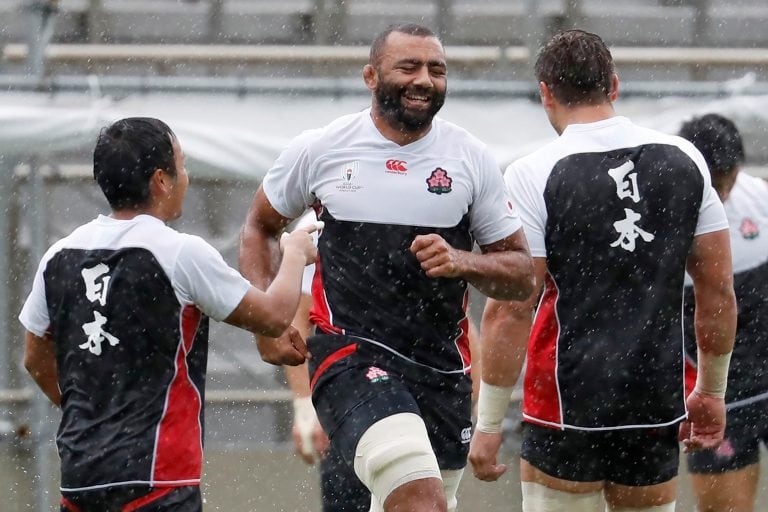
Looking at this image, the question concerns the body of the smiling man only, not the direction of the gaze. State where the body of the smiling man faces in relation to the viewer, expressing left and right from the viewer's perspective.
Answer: facing the viewer

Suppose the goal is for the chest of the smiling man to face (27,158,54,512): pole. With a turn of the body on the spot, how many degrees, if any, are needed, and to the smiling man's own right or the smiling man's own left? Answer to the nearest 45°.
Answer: approximately 135° to the smiling man's own right

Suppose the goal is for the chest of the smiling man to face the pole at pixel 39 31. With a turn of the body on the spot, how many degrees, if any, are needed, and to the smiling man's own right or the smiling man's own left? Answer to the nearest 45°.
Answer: approximately 135° to the smiling man's own right
